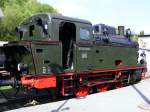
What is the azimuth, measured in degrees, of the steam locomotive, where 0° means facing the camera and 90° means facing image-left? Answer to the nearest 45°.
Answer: approximately 225°
